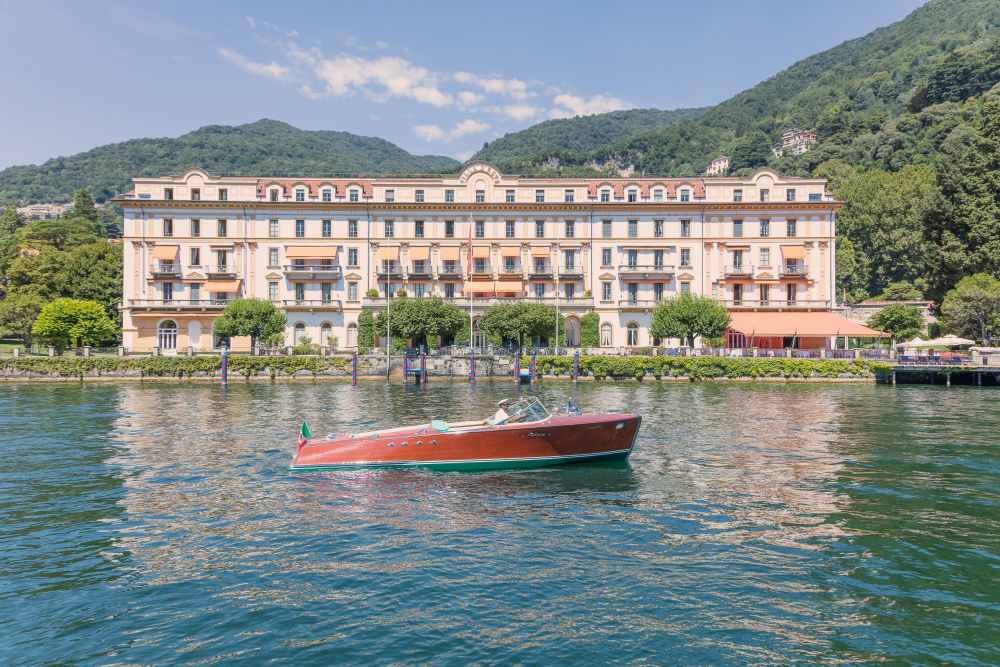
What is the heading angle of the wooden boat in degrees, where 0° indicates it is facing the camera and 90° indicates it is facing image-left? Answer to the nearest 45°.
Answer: approximately 270°

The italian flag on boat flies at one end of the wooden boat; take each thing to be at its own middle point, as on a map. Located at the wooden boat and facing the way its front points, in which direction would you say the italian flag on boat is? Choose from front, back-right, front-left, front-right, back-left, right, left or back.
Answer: back
